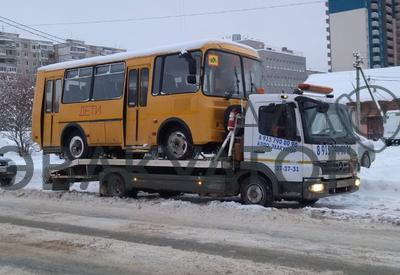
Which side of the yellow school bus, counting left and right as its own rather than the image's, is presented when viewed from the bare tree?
back

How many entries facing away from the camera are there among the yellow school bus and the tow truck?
0

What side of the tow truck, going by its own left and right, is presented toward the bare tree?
back

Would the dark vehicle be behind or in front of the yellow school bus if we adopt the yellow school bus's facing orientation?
behind

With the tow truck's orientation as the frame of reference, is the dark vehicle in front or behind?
behind

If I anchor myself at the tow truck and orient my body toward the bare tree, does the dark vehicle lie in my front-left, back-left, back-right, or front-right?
front-left

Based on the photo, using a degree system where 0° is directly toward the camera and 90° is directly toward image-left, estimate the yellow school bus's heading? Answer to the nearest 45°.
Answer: approximately 315°

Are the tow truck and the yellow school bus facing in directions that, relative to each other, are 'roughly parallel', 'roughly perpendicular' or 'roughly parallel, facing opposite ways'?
roughly parallel

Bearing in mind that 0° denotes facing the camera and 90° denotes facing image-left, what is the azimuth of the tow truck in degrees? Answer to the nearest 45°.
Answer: approximately 315°
